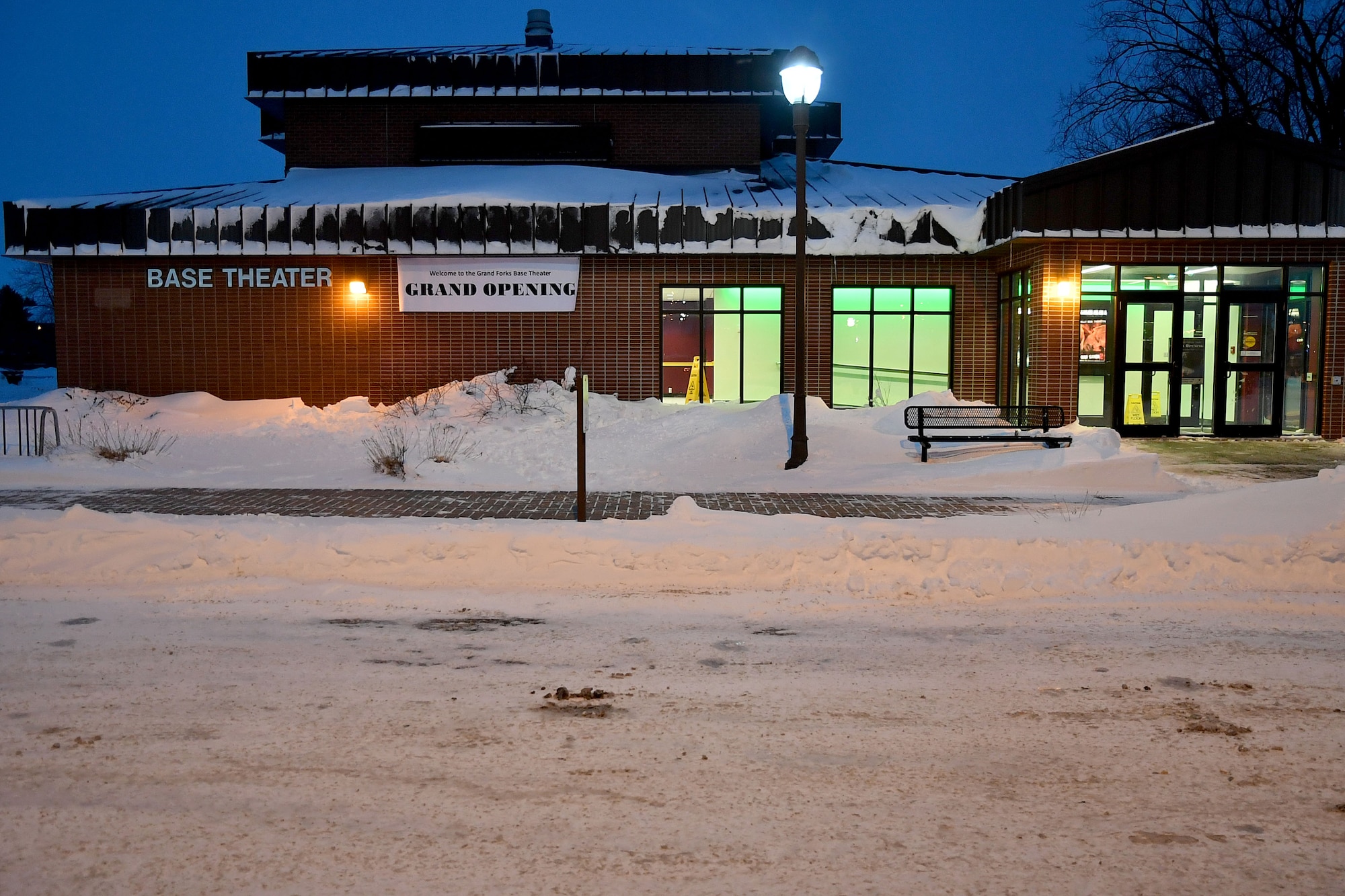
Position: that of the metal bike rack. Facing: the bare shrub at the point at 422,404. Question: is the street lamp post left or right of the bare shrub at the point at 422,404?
right

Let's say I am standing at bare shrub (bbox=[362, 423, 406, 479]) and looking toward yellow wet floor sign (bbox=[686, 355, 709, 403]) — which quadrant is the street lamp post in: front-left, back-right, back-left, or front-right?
front-right

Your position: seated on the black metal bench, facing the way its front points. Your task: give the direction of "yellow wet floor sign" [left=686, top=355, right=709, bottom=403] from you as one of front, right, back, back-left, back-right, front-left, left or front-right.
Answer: back-right

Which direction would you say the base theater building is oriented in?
toward the camera

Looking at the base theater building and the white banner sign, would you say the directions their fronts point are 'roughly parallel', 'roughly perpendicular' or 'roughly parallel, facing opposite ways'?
roughly parallel

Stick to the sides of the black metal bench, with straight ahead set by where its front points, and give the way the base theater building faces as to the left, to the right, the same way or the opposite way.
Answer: the same way

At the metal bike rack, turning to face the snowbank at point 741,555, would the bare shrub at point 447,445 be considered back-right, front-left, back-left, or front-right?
front-left

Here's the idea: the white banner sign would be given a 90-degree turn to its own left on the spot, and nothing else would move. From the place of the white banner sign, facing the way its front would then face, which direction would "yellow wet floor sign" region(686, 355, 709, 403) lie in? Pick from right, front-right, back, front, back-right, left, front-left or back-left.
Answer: front

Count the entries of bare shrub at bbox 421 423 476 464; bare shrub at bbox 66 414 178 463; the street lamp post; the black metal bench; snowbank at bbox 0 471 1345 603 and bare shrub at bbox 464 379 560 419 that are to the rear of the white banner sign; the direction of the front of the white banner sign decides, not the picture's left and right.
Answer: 0

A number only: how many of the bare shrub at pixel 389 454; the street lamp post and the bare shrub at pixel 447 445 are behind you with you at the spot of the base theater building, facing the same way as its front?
0

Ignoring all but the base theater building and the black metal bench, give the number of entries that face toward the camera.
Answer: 2

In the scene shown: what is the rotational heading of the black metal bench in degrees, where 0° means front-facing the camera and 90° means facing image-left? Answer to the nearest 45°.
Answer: approximately 0°

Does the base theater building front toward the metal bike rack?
no

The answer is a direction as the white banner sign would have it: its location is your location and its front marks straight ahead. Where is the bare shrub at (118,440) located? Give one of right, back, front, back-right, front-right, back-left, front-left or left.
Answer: front-right

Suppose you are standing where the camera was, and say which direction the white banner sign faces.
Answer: facing the viewer

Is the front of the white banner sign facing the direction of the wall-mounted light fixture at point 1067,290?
no
